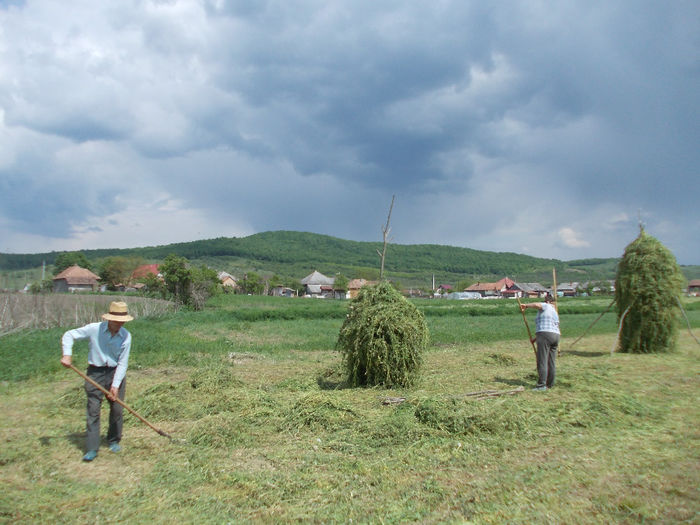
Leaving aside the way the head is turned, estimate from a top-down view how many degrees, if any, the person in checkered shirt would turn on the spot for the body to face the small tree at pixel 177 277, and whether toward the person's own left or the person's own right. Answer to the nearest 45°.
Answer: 0° — they already face it

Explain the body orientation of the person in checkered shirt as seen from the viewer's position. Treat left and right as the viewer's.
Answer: facing away from the viewer and to the left of the viewer

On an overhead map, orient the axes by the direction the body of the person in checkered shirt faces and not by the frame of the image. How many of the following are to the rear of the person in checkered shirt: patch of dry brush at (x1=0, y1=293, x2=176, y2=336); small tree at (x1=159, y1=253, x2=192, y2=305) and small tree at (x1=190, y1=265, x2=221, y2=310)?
0

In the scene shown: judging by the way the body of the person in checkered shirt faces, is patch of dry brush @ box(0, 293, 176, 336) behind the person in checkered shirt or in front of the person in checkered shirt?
in front

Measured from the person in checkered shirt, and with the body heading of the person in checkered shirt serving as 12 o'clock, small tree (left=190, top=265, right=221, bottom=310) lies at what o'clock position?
The small tree is roughly at 12 o'clock from the person in checkered shirt.

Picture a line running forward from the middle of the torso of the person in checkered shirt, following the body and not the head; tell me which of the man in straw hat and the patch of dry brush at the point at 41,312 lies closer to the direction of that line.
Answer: the patch of dry brush

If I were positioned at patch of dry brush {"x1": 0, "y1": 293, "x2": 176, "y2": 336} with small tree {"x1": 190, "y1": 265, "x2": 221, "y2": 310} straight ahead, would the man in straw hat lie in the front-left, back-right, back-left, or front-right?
back-right

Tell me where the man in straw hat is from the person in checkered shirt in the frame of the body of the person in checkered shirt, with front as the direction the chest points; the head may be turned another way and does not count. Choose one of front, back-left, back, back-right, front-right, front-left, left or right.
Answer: left

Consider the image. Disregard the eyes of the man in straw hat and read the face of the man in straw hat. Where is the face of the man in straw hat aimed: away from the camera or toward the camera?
toward the camera
